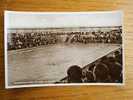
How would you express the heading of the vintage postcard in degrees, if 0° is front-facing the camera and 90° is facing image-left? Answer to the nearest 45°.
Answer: approximately 0°
